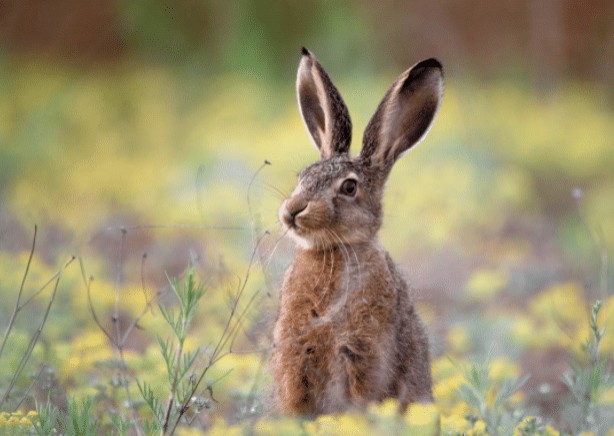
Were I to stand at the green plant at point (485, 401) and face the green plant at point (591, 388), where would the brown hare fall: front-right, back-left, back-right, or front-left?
back-left

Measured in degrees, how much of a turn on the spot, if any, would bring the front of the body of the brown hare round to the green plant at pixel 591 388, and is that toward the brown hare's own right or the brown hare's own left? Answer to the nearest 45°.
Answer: approximately 135° to the brown hare's own left

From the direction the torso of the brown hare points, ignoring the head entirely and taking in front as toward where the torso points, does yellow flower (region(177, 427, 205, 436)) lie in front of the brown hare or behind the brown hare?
in front

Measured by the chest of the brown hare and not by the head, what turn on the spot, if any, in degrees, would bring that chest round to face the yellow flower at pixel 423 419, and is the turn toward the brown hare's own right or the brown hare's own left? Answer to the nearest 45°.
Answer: approximately 45° to the brown hare's own left

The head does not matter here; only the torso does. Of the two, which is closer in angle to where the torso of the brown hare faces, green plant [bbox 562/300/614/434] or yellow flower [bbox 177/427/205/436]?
the yellow flower

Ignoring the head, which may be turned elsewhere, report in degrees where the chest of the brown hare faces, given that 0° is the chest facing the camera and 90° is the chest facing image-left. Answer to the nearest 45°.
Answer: approximately 45°

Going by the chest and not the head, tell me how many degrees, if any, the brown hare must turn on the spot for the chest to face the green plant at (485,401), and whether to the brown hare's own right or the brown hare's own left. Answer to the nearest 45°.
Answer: approximately 90° to the brown hare's own left
